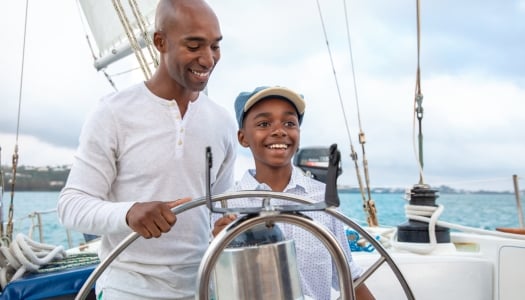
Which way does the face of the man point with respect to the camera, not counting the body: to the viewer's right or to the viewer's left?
to the viewer's right

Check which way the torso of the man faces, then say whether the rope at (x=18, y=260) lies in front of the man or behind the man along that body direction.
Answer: behind

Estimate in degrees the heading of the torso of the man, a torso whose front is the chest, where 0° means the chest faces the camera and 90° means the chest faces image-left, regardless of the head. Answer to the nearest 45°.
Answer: approximately 315°
